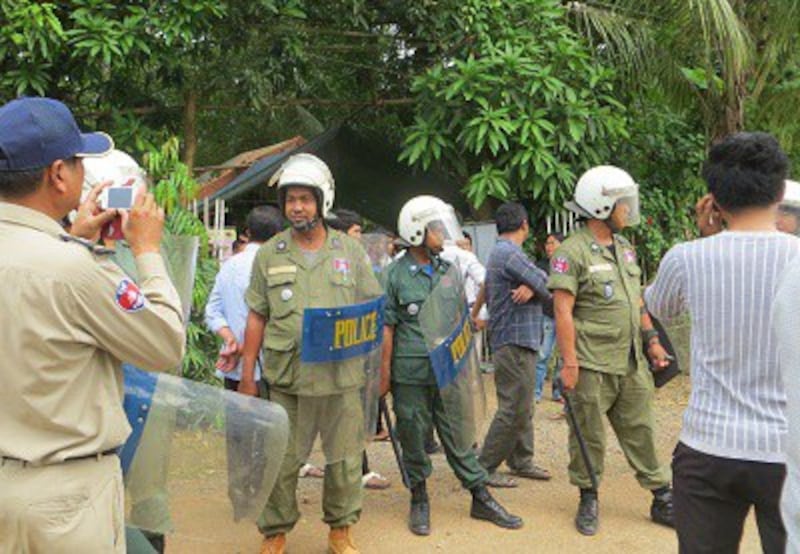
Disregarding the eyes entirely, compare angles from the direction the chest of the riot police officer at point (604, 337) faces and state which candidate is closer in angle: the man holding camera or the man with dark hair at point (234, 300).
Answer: the man holding camera

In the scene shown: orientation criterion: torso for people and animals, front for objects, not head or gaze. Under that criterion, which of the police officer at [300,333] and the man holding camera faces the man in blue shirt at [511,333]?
the man holding camera

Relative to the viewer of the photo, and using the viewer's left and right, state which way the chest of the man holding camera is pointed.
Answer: facing away from the viewer and to the right of the viewer

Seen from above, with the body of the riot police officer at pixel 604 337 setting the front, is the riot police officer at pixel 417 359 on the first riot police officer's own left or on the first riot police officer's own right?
on the first riot police officer's own right

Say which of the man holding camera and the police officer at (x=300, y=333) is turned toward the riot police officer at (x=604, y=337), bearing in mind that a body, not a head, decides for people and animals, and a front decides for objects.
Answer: the man holding camera

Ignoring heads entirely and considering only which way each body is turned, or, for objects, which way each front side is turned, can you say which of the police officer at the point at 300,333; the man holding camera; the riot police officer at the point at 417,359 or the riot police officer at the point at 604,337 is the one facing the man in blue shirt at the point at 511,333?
the man holding camera

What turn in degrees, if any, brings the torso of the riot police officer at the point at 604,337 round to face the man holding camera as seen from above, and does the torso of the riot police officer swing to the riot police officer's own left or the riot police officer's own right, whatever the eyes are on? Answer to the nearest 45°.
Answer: approximately 45° to the riot police officer's own right

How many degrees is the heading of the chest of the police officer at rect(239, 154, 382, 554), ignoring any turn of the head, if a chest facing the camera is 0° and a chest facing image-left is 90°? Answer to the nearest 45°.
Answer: approximately 0°

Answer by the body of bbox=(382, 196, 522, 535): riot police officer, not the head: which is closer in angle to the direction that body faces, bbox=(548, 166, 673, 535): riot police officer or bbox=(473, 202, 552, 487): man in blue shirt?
the riot police officer

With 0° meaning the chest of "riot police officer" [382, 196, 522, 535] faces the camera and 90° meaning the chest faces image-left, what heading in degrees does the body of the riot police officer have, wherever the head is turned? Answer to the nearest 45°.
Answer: approximately 315°

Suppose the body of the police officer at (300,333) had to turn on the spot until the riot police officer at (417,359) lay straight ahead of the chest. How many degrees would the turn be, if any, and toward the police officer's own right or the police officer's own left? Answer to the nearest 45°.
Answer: approximately 135° to the police officer's own left

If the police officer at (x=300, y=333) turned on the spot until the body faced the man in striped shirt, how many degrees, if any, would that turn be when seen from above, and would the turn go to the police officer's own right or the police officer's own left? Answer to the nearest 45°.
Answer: approximately 45° to the police officer's own left

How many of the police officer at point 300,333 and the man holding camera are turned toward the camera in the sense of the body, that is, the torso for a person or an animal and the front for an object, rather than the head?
1

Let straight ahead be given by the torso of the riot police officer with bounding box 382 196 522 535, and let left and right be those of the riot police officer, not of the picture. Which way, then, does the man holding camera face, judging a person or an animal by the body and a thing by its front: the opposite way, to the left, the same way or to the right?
to the left
